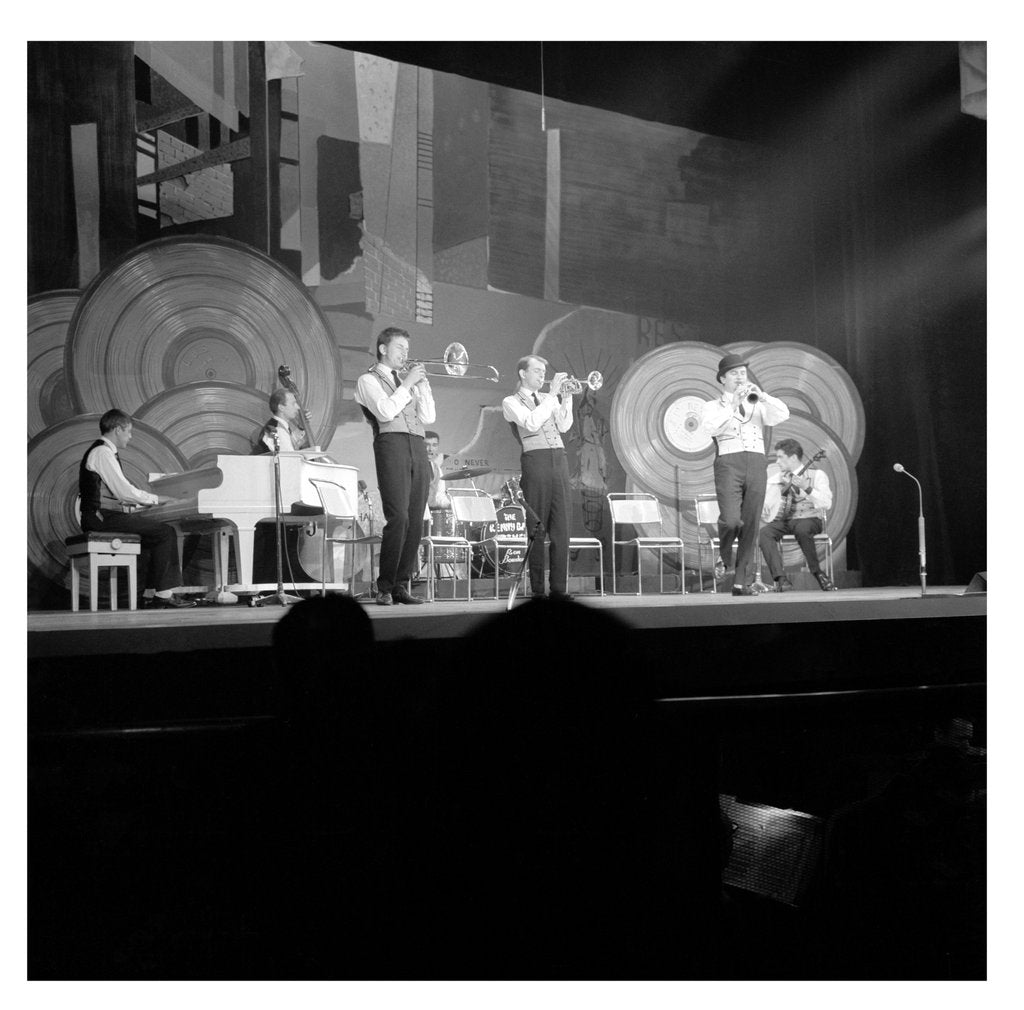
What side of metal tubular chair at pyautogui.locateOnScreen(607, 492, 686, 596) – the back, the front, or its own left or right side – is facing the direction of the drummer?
right

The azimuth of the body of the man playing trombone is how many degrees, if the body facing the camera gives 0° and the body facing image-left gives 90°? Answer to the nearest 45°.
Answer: approximately 315°

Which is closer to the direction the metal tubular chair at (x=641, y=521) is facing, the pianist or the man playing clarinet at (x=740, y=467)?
the man playing clarinet

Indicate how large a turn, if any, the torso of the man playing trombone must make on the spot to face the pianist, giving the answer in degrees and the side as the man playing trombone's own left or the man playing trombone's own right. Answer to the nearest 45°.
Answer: approximately 135° to the man playing trombone's own right

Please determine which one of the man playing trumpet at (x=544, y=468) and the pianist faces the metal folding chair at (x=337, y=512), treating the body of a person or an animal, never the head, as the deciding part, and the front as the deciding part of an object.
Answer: the pianist

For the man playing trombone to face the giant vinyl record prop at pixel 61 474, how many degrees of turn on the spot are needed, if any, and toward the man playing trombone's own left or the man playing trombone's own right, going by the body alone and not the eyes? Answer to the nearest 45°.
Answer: approximately 135° to the man playing trombone's own right

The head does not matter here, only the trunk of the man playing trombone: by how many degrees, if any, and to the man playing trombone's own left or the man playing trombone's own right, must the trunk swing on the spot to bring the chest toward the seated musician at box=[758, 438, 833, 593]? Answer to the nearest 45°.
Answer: approximately 90° to the man playing trombone's own left

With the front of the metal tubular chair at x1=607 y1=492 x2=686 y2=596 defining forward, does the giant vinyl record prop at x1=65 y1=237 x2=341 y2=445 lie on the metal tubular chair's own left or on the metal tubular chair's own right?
on the metal tubular chair's own right

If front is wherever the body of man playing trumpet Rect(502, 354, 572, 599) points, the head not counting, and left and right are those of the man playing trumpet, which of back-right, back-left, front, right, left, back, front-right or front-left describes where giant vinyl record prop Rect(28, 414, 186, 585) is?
back-right

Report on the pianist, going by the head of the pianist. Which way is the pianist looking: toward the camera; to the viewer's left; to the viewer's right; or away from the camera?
to the viewer's right

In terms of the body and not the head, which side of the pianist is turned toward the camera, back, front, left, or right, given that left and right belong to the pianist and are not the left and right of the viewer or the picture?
right

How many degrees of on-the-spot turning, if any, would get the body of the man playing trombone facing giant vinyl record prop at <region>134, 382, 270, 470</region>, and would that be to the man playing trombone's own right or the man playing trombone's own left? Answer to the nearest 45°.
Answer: approximately 180°
